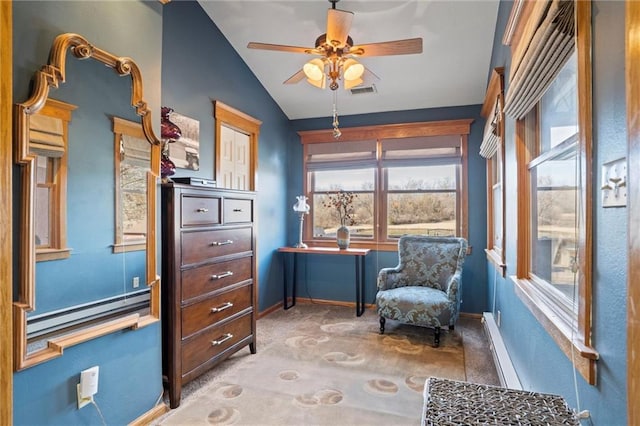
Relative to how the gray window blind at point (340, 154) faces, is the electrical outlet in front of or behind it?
in front

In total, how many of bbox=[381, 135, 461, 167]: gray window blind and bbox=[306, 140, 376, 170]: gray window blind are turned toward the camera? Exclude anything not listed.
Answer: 2

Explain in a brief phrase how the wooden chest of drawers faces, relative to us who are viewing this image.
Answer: facing the viewer and to the right of the viewer

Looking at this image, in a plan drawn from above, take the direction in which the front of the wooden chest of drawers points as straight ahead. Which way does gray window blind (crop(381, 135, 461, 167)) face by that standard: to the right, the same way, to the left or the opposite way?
to the right

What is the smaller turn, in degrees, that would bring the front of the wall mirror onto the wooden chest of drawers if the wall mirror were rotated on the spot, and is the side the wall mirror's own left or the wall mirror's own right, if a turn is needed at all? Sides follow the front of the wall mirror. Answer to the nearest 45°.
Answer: approximately 90° to the wall mirror's own left

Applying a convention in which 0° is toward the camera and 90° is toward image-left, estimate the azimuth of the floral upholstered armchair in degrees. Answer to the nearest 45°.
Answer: approximately 45°

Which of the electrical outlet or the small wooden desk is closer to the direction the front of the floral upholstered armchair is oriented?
the electrical outlet

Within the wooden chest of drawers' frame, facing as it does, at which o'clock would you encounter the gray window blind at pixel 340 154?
The gray window blind is roughly at 9 o'clock from the wooden chest of drawers.

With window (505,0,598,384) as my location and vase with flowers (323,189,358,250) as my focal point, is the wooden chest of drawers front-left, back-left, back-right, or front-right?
front-left

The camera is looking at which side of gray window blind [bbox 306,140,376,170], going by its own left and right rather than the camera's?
front

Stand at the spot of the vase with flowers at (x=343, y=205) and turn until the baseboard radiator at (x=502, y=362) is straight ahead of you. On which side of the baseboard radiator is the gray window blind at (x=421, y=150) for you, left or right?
left

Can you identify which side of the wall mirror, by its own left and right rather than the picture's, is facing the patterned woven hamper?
front

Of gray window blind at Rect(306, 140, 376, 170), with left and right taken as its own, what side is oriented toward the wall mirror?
front

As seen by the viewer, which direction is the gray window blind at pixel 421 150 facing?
toward the camera
